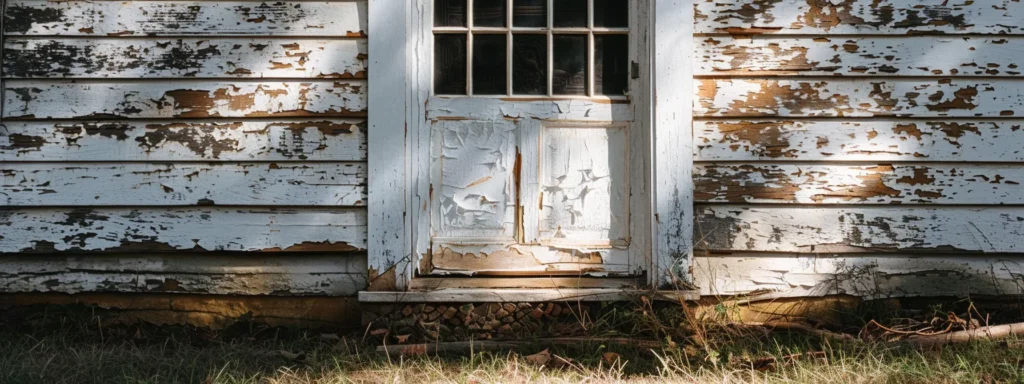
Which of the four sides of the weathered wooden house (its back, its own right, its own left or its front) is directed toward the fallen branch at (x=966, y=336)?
left

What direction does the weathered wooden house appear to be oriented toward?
toward the camera
